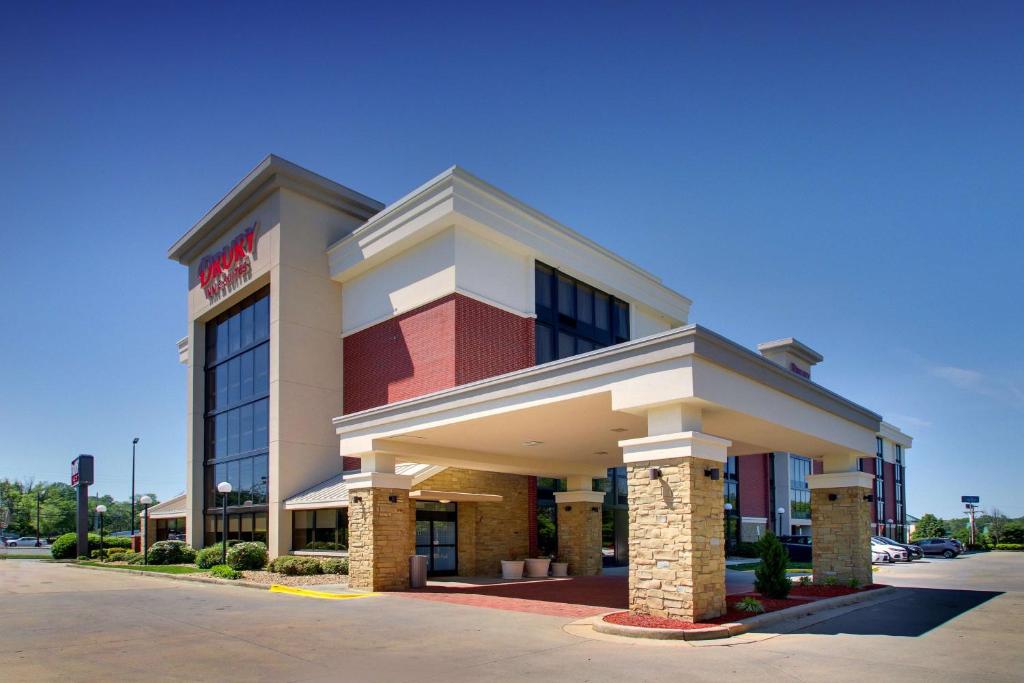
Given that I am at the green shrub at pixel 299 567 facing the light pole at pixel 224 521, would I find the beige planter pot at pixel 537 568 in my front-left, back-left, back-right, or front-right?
back-right

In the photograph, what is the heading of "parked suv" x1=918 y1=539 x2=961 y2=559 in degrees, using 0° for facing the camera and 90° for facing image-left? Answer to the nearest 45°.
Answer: approximately 135°

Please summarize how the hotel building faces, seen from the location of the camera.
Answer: facing the viewer and to the right of the viewer

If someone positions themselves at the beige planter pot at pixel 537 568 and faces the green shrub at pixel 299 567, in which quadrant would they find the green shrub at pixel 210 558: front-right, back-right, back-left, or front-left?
front-right

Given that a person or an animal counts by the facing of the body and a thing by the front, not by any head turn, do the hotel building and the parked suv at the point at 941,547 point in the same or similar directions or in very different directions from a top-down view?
very different directions

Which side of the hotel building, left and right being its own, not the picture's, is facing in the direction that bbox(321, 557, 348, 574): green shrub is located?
right
